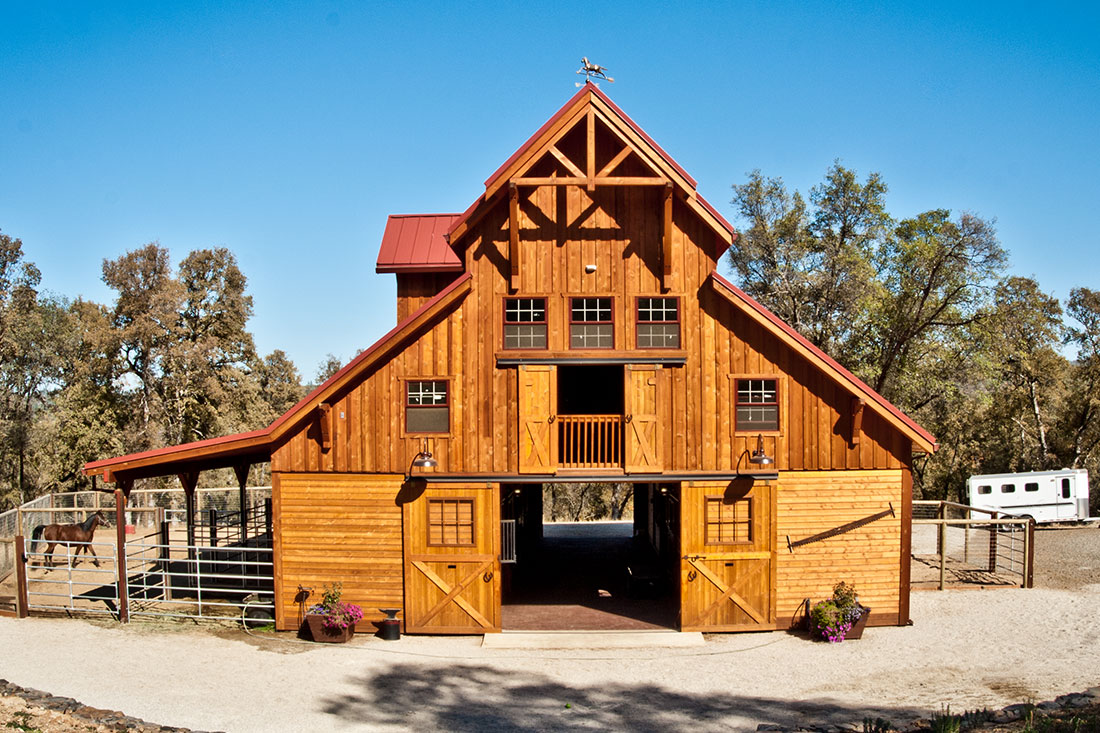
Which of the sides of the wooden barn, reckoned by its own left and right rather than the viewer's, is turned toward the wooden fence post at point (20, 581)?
right

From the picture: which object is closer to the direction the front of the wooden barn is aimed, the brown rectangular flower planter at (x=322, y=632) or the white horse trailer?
the brown rectangular flower planter

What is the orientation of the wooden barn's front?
toward the camera

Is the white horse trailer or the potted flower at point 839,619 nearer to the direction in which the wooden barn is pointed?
the potted flower
